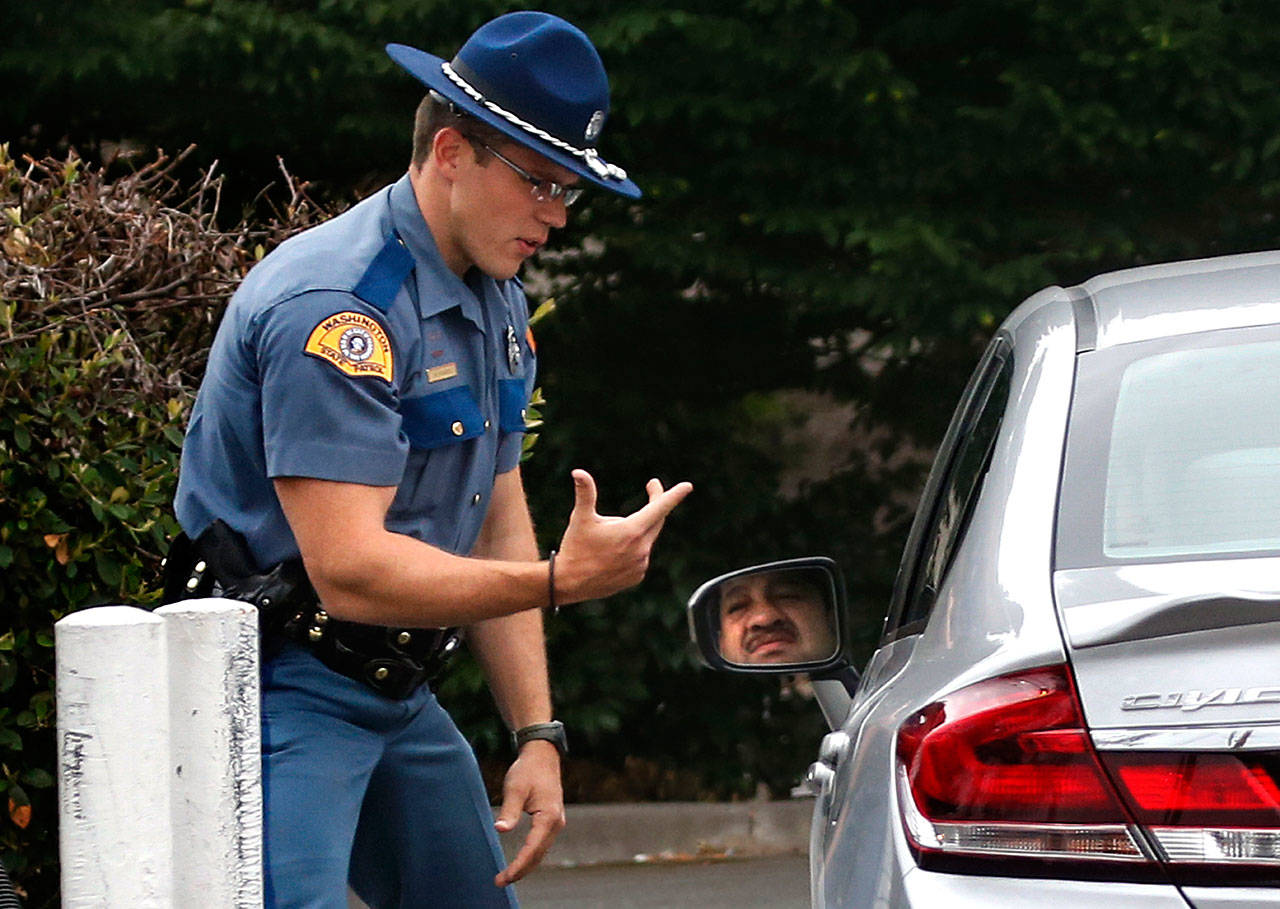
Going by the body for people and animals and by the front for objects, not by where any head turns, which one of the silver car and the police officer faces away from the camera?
the silver car

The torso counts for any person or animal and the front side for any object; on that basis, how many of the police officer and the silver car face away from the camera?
1

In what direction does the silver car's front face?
away from the camera

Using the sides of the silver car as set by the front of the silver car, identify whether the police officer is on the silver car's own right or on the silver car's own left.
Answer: on the silver car's own left

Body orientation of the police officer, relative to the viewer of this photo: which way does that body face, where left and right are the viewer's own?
facing the viewer and to the right of the viewer

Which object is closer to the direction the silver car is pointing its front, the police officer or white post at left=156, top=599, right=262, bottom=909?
the police officer

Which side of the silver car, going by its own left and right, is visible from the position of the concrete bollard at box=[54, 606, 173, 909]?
left

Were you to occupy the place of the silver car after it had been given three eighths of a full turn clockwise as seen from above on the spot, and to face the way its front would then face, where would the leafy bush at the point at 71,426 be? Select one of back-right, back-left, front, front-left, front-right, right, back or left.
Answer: back

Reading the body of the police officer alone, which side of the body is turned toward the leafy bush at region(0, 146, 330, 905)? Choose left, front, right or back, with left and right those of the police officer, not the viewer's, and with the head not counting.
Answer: back

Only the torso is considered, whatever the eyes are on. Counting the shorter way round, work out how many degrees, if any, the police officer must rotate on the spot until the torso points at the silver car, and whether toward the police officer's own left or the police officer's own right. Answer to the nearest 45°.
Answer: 0° — they already face it
